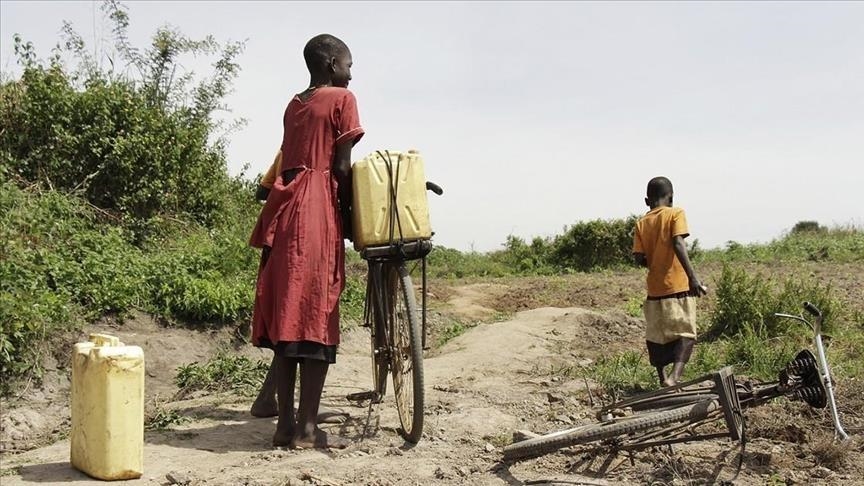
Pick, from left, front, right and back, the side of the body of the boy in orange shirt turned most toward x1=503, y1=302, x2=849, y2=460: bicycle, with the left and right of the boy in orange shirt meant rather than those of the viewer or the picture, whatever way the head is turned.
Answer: back

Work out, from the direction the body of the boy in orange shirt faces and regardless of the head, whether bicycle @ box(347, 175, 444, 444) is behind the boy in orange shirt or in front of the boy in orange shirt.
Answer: behind

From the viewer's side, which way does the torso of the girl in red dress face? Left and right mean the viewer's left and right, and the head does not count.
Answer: facing away from the viewer and to the right of the viewer

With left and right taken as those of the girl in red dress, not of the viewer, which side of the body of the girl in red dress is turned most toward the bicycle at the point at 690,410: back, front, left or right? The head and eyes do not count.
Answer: right

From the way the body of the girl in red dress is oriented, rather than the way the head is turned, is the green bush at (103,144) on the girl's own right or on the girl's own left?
on the girl's own left

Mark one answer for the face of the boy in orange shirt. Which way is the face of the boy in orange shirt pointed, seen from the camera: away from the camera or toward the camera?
away from the camera

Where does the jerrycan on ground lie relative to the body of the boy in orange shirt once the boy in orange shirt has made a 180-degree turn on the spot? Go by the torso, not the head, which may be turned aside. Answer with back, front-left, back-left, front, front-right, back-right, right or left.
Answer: front-right

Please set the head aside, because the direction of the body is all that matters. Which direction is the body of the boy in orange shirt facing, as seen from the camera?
away from the camera
